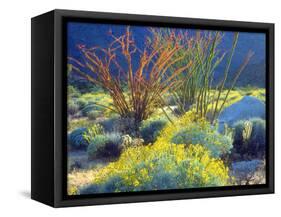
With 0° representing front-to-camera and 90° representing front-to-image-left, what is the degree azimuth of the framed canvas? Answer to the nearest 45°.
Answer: approximately 315°
